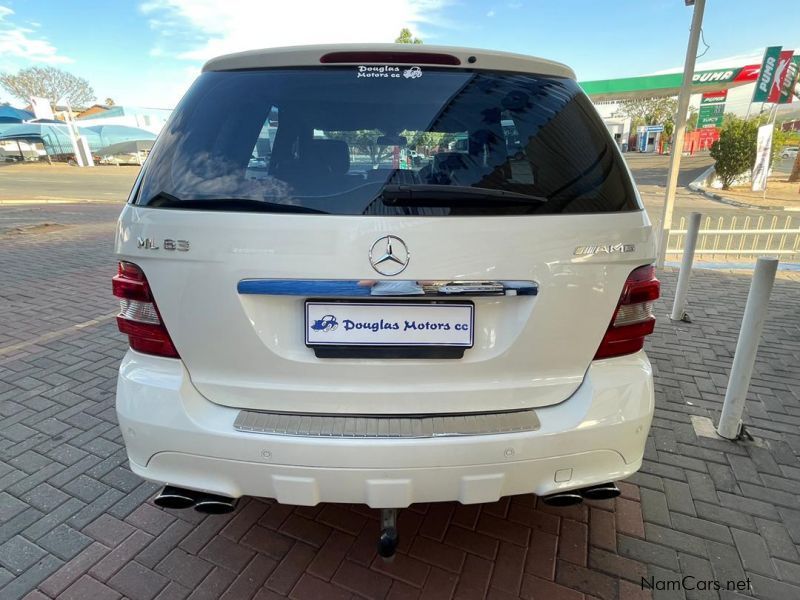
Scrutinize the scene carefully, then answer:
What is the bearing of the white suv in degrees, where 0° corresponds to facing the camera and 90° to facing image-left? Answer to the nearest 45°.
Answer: approximately 180°

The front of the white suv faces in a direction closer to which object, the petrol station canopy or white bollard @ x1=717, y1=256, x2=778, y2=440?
the petrol station canopy

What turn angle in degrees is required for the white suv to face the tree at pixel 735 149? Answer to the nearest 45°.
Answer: approximately 45° to its right

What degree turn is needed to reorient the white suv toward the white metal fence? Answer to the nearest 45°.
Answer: approximately 45° to its right

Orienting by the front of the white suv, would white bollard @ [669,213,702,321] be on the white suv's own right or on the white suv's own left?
on the white suv's own right
